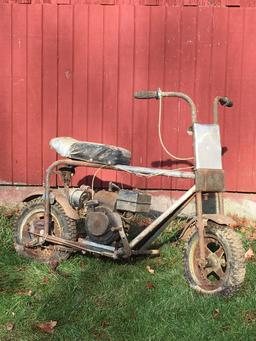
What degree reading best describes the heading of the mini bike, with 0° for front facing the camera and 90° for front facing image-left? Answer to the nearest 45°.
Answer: approximately 315°

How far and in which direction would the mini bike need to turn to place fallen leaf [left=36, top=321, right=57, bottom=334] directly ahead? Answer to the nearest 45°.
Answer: approximately 90° to its right

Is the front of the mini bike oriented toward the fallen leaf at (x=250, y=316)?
yes

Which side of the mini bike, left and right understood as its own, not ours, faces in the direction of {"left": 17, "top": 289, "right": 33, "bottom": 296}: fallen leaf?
right

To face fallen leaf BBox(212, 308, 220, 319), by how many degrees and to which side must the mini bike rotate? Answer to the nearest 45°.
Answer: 0° — it already faces it
